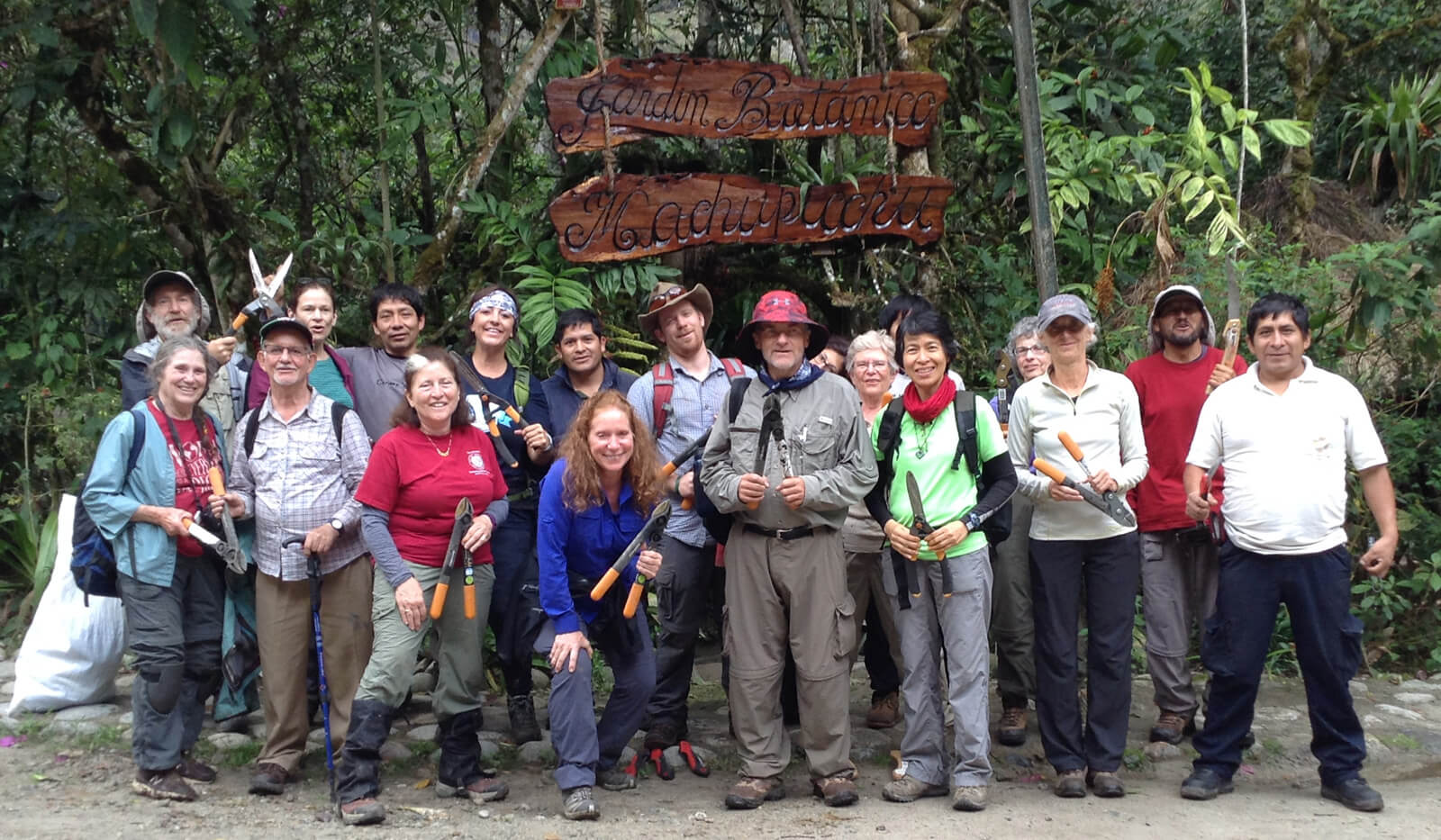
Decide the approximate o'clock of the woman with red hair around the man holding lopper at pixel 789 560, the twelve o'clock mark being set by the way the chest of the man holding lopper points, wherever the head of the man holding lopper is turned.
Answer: The woman with red hair is roughly at 3 o'clock from the man holding lopper.

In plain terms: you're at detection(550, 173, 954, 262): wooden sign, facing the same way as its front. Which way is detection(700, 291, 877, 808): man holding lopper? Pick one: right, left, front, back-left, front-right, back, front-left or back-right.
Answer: front

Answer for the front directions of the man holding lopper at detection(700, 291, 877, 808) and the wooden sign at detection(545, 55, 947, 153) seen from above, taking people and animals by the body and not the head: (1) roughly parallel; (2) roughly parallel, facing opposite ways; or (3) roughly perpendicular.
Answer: roughly parallel

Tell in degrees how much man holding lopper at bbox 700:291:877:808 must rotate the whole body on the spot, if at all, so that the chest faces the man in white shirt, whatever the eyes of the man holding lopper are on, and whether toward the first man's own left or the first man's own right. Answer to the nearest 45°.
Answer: approximately 90° to the first man's own left

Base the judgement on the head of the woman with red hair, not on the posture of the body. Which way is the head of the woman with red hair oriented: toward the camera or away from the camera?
toward the camera

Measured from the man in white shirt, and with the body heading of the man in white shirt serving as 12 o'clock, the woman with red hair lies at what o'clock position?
The woman with red hair is roughly at 2 o'clock from the man in white shirt.

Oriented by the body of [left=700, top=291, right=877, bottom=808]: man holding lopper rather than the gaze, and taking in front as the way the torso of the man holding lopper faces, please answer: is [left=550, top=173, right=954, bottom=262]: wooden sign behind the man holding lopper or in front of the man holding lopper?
behind

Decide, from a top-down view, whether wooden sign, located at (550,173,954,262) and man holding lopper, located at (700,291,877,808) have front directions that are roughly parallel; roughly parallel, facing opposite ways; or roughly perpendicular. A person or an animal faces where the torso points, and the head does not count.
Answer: roughly parallel

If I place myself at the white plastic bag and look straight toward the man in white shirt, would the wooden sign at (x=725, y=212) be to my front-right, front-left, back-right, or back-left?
front-left

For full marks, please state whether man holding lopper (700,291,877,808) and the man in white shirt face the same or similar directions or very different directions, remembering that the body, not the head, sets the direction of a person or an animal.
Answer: same or similar directions

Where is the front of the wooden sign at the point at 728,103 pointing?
toward the camera

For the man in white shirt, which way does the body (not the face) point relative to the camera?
toward the camera

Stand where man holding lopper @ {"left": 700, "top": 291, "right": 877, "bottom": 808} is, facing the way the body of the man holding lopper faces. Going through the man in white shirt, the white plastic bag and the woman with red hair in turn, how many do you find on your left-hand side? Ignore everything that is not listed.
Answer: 1
